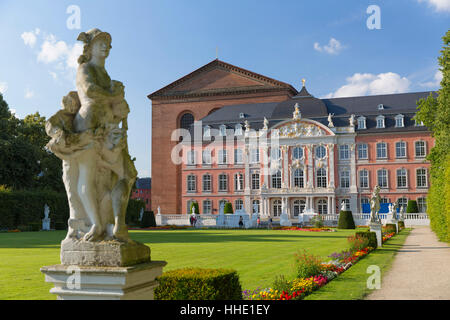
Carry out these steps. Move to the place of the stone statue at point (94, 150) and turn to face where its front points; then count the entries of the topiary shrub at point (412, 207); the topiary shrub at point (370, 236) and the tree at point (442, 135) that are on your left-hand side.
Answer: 3

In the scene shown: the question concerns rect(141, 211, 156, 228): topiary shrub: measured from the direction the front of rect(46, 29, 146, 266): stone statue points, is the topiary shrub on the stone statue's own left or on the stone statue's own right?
on the stone statue's own left

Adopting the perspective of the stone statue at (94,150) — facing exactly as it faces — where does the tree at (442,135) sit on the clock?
The tree is roughly at 9 o'clock from the stone statue.

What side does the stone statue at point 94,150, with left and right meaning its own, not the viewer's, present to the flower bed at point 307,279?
left

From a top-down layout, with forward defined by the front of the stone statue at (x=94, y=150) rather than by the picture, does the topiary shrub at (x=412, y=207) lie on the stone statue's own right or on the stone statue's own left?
on the stone statue's own left

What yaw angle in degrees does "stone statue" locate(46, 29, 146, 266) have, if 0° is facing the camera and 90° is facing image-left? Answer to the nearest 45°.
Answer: approximately 315°

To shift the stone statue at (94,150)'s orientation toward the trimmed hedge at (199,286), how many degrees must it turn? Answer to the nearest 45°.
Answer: approximately 90° to its left
